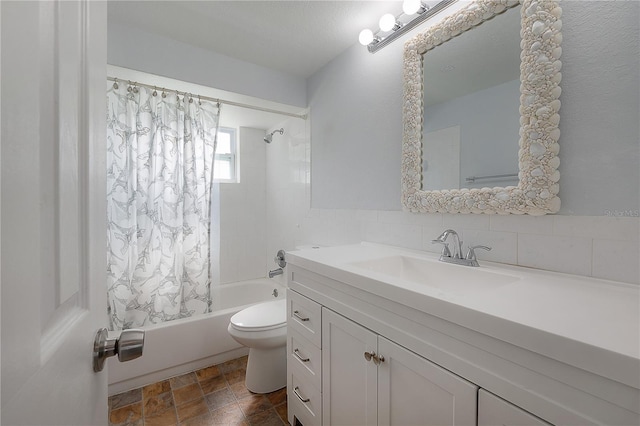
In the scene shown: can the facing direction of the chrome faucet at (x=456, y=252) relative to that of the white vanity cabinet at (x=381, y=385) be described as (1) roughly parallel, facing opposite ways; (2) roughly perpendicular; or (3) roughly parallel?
roughly parallel

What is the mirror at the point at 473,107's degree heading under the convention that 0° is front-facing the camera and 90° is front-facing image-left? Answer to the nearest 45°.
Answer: approximately 45°

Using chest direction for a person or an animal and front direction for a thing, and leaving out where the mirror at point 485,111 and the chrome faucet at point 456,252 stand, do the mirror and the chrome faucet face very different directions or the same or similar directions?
same or similar directions

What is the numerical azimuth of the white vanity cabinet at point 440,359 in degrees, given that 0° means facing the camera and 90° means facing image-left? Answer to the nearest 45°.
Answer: approximately 45°

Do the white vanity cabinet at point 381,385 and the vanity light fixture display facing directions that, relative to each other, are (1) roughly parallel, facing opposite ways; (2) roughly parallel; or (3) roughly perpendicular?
roughly parallel

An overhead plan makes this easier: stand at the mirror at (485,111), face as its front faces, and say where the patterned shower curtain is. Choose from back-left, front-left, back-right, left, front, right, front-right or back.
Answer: front-right

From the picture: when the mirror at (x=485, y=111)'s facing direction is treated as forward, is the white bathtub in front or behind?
in front

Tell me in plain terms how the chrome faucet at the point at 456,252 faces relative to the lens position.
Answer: facing the viewer and to the left of the viewer

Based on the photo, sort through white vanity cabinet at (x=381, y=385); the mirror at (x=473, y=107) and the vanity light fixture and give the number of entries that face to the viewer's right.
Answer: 0

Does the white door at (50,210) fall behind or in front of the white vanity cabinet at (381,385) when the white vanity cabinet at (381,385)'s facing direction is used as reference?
in front

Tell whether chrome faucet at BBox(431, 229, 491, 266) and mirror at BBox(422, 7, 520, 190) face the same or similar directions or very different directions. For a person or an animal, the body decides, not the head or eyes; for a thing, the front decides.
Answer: same or similar directions

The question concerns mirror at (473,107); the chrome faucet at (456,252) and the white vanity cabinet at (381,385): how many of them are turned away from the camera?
0
